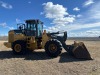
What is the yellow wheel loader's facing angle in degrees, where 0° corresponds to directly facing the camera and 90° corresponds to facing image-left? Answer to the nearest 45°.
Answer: approximately 270°
